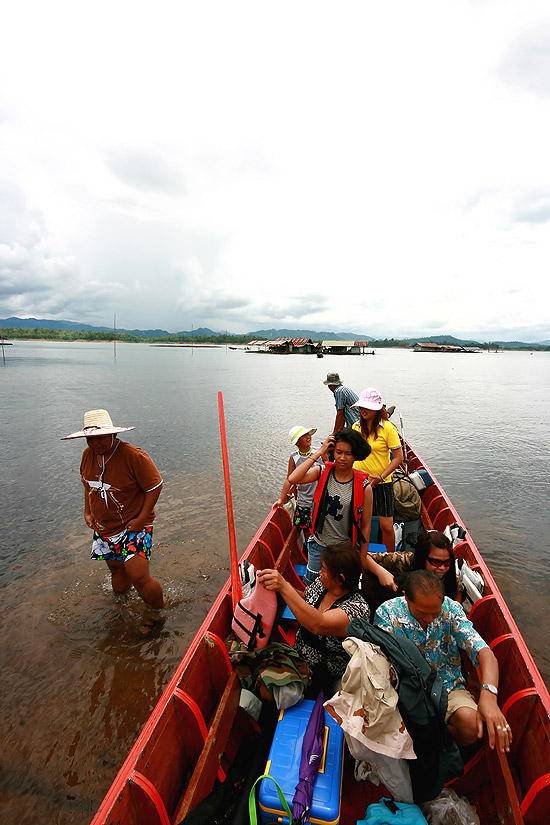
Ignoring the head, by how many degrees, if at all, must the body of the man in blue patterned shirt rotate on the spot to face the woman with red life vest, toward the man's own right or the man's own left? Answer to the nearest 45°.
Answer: approximately 135° to the man's own right

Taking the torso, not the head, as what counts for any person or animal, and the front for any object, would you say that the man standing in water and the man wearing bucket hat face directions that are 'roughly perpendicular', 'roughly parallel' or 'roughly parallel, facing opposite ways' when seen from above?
roughly perpendicular

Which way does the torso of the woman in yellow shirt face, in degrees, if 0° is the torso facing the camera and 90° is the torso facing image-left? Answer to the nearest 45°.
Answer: approximately 45°

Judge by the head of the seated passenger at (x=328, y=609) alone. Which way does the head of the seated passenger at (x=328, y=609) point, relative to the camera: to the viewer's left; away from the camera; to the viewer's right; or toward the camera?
to the viewer's left

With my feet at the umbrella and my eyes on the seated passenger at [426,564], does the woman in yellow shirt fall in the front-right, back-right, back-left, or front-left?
front-left

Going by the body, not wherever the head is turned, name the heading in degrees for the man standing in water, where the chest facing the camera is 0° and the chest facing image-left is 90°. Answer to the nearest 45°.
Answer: approximately 45°

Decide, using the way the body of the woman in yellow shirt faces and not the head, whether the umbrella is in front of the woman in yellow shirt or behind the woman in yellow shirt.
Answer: in front

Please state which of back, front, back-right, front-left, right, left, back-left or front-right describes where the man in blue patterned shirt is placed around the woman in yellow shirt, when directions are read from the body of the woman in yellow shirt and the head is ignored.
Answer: front-left

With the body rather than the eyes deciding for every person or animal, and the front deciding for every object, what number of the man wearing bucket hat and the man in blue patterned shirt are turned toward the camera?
1

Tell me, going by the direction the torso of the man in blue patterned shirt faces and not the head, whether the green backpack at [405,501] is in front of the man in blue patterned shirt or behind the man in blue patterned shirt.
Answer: behind

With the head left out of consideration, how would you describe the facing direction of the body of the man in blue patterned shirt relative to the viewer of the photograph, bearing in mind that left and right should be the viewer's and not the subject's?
facing the viewer
